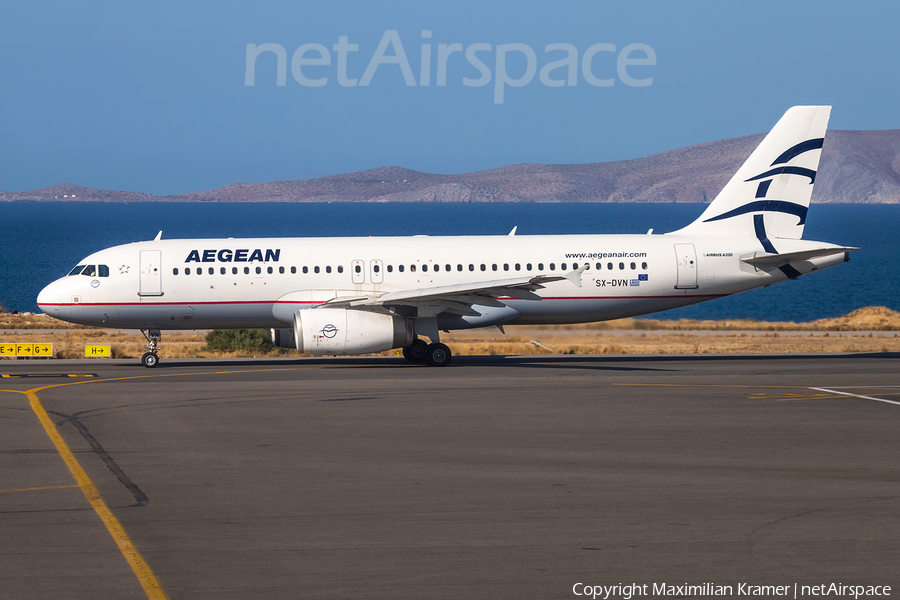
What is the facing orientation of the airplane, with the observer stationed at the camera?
facing to the left of the viewer
